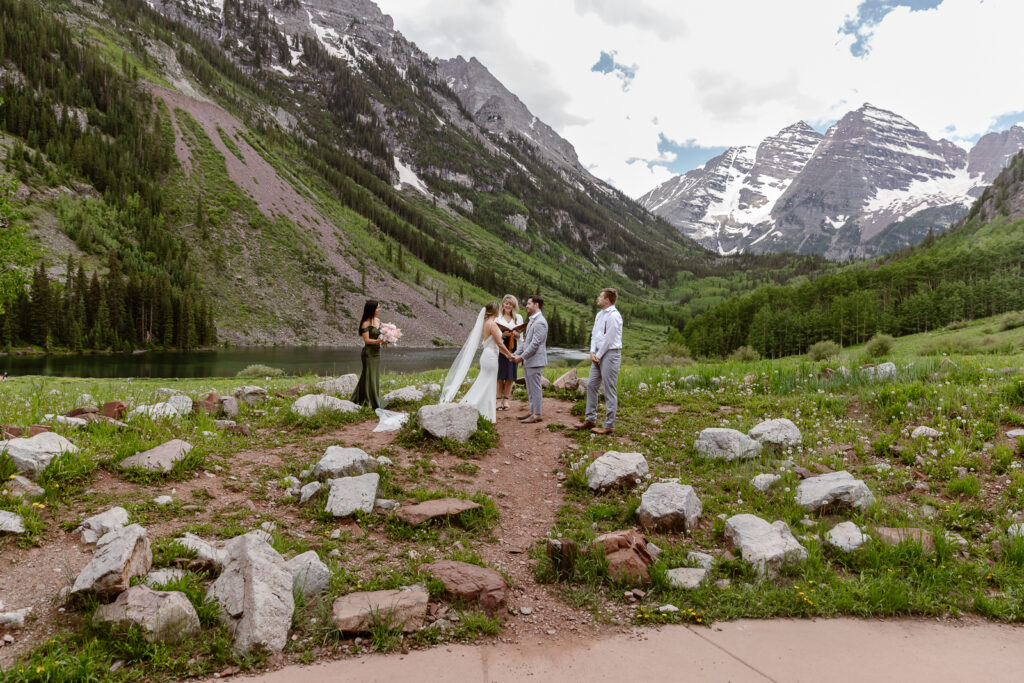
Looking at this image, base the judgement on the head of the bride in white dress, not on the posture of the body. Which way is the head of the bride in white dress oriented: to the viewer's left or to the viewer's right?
to the viewer's right

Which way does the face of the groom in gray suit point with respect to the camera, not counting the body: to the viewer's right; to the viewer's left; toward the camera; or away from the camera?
to the viewer's left

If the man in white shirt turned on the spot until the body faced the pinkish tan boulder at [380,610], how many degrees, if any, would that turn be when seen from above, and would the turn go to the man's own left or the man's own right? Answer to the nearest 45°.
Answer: approximately 90° to the man's own left

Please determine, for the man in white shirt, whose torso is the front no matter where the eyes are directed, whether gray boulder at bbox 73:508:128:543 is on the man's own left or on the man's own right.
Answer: on the man's own left

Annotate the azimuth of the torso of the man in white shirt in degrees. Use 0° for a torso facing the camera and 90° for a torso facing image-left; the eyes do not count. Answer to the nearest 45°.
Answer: approximately 90°

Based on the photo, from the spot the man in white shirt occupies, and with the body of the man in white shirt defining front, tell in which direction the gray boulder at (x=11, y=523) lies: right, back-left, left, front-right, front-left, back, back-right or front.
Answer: front-left

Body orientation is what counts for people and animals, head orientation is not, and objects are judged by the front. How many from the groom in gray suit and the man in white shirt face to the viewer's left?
2

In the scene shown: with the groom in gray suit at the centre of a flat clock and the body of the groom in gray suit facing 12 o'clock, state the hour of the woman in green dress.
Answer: The woman in green dress is roughly at 12 o'clock from the groom in gray suit.

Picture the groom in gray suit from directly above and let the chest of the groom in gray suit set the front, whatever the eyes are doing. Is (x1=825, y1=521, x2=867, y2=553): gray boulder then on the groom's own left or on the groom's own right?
on the groom's own left

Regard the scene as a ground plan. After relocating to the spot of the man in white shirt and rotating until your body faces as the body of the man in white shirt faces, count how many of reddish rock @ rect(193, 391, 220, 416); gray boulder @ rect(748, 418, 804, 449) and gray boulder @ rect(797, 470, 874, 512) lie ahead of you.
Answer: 1

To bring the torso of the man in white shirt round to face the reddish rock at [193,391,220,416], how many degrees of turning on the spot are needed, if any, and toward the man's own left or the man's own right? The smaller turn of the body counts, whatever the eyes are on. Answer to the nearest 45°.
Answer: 0° — they already face it

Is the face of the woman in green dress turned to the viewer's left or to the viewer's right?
to the viewer's right

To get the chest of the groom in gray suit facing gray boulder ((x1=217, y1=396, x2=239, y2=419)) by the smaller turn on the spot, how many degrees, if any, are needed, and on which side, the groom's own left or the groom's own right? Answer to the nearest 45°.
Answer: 0° — they already face it

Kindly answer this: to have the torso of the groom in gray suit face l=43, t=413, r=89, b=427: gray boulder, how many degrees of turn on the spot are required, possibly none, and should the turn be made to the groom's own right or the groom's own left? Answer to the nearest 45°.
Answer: approximately 45° to the groom's own left

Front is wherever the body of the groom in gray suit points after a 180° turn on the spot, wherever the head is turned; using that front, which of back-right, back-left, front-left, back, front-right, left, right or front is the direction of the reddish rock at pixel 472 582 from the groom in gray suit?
right

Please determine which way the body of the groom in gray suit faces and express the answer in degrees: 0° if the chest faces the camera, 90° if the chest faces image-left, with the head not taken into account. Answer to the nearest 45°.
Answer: approximately 90°
